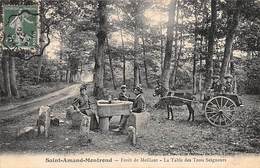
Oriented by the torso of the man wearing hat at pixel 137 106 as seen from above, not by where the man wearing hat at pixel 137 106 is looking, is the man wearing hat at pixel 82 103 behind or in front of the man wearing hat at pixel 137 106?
in front

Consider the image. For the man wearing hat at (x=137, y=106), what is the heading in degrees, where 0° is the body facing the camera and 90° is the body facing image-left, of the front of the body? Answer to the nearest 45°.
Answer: approximately 90°
